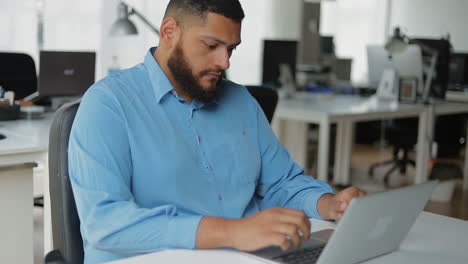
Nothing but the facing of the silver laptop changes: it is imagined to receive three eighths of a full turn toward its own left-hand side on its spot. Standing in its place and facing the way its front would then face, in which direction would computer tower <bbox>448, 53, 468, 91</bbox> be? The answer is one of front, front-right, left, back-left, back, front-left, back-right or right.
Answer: back

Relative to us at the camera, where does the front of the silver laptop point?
facing away from the viewer and to the left of the viewer

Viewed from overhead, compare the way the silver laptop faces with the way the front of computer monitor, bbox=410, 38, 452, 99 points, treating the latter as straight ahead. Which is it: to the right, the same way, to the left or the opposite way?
to the right

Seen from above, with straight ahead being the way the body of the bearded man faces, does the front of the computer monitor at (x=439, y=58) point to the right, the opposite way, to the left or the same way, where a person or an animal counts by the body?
to the right

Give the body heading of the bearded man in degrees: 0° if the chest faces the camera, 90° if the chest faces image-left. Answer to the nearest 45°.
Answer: approximately 315°

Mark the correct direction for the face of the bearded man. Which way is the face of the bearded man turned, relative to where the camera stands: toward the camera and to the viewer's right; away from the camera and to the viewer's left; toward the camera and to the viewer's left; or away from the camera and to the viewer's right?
toward the camera and to the viewer's right
